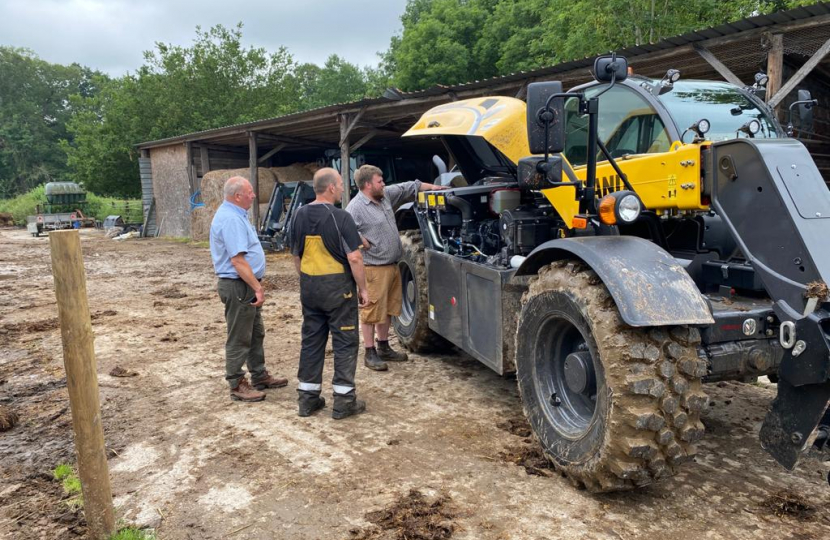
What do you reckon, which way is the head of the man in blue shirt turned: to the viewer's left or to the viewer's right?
to the viewer's right

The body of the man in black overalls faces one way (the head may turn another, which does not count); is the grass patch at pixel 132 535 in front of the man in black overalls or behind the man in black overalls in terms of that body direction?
behind

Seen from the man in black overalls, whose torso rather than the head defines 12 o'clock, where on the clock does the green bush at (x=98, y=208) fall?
The green bush is roughly at 10 o'clock from the man in black overalls.

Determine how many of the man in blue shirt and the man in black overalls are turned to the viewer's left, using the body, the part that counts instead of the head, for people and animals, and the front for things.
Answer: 0

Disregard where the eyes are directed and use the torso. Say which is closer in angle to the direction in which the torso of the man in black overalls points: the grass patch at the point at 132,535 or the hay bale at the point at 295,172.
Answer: the hay bale

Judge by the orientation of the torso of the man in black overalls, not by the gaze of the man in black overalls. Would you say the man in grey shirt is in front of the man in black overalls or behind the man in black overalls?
in front

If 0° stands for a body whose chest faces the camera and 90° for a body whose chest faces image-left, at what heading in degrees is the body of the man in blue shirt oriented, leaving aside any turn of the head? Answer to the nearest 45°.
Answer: approximately 270°

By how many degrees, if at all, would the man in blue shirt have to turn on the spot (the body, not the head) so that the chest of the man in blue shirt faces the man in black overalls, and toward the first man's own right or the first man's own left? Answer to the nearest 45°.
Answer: approximately 45° to the first man's own right

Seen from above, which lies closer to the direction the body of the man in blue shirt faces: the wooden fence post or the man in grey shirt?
the man in grey shirt

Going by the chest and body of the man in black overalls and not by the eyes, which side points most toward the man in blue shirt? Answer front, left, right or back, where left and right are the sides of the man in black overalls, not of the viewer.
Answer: left

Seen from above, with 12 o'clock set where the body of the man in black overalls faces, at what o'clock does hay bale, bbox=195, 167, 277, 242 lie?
The hay bale is roughly at 10 o'clock from the man in black overalls.

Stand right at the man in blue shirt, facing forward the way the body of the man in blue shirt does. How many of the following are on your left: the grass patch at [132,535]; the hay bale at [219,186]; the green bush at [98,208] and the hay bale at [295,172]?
3

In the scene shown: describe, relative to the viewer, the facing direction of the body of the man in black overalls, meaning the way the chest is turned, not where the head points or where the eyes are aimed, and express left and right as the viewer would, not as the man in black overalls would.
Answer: facing away from the viewer and to the right of the viewer
